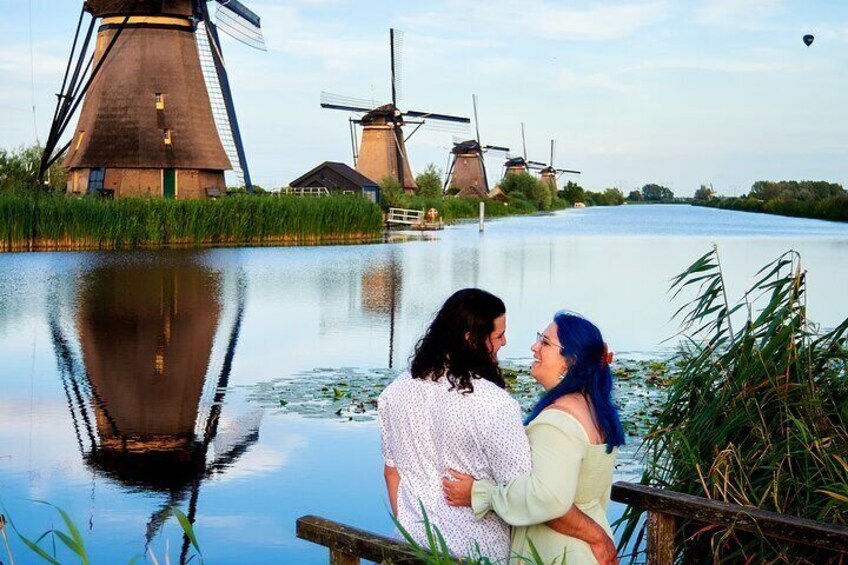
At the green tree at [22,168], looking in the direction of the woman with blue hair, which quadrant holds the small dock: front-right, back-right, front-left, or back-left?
front-left

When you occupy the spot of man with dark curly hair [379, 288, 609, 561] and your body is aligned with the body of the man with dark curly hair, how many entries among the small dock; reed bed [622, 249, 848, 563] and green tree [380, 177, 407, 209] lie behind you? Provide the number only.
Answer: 0

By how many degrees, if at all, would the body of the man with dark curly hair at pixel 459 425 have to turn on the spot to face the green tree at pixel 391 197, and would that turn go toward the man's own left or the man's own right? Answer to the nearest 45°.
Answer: approximately 45° to the man's own left

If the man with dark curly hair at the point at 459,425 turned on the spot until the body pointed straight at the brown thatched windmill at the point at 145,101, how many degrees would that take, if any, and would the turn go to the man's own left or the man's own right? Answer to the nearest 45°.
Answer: approximately 45° to the man's own left

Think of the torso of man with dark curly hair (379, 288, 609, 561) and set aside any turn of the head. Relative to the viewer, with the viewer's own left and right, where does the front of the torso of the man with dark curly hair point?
facing away from the viewer and to the right of the viewer

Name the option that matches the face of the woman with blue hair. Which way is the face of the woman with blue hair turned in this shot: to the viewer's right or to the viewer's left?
to the viewer's left

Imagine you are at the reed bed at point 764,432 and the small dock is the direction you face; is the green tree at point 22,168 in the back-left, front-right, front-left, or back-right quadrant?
front-left

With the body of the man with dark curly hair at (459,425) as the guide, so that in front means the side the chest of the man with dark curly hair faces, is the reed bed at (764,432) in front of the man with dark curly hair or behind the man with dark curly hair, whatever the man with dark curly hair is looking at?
in front

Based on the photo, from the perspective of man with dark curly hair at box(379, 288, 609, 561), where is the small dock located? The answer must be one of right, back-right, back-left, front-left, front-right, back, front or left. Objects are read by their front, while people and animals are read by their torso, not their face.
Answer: front-left
